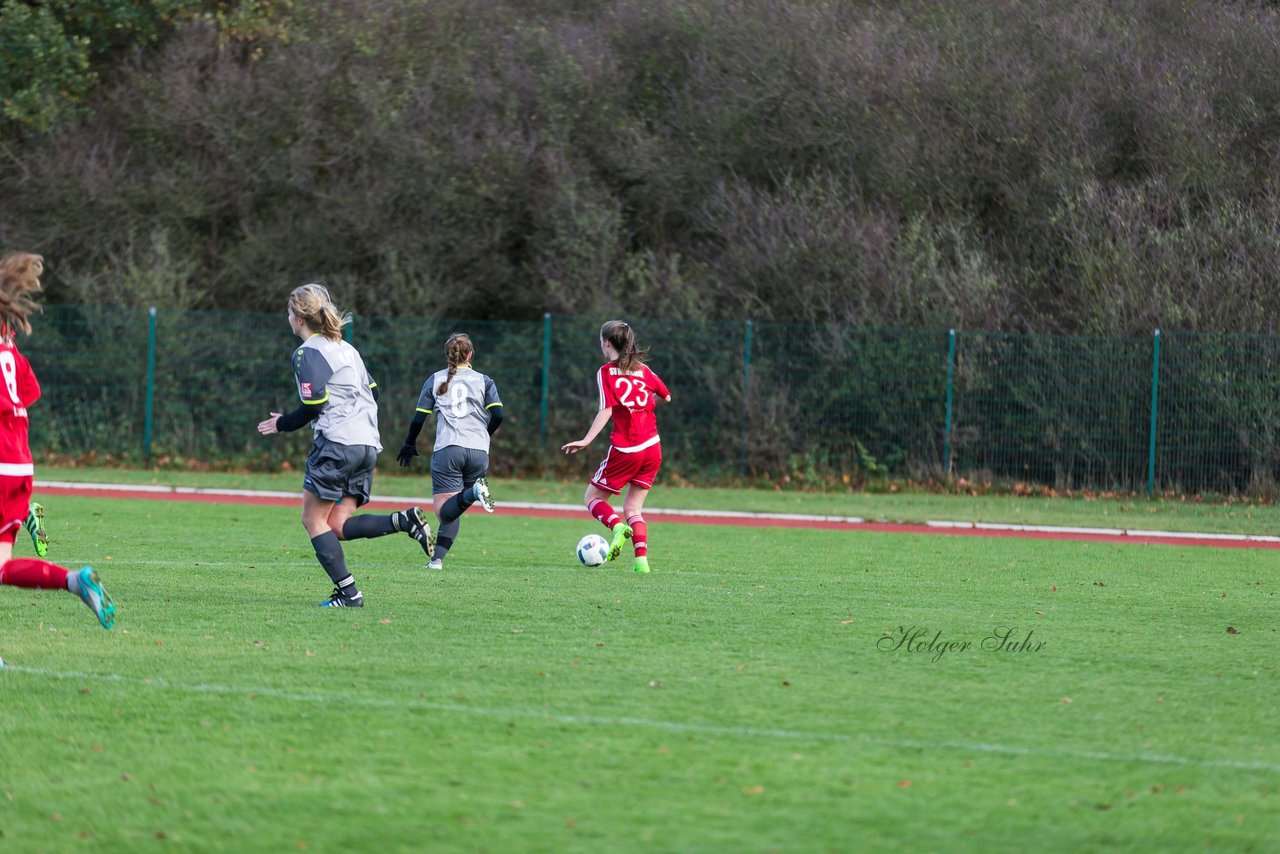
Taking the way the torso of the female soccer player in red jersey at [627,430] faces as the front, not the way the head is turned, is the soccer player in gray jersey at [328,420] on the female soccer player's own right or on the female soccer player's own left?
on the female soccer player's own left

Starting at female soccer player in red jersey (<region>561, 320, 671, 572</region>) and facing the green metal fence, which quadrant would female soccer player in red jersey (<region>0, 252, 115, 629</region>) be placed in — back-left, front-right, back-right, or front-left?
back-left

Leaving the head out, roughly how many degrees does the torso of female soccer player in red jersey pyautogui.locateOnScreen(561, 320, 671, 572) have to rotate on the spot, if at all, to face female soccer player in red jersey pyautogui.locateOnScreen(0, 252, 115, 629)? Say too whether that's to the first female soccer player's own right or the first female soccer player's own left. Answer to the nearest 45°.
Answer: approximately 90° to the first female soccer player's own left

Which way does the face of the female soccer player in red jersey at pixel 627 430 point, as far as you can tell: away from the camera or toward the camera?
away from the camera

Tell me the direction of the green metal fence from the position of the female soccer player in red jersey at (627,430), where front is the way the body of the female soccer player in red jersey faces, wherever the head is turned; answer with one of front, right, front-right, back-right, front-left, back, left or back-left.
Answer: front-right

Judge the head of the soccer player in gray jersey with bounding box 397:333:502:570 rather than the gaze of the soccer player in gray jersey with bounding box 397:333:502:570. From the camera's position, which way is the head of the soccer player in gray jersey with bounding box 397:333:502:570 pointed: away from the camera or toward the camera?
away from the camera

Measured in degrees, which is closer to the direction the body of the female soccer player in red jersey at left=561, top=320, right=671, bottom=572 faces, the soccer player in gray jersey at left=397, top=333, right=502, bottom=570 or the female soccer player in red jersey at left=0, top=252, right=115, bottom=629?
the soccer player in gray jersey

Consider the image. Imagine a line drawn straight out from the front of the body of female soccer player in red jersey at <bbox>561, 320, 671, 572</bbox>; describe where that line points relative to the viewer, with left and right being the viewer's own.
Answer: facing away from the viewer and to the left of the viewer
